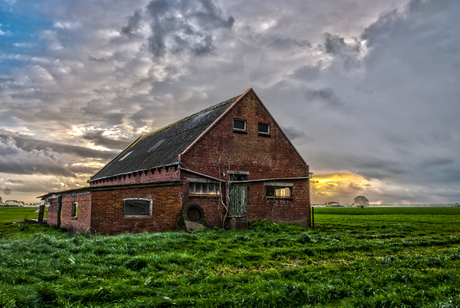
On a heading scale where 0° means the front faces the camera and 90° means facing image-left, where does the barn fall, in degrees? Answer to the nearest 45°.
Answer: approximately 315°
